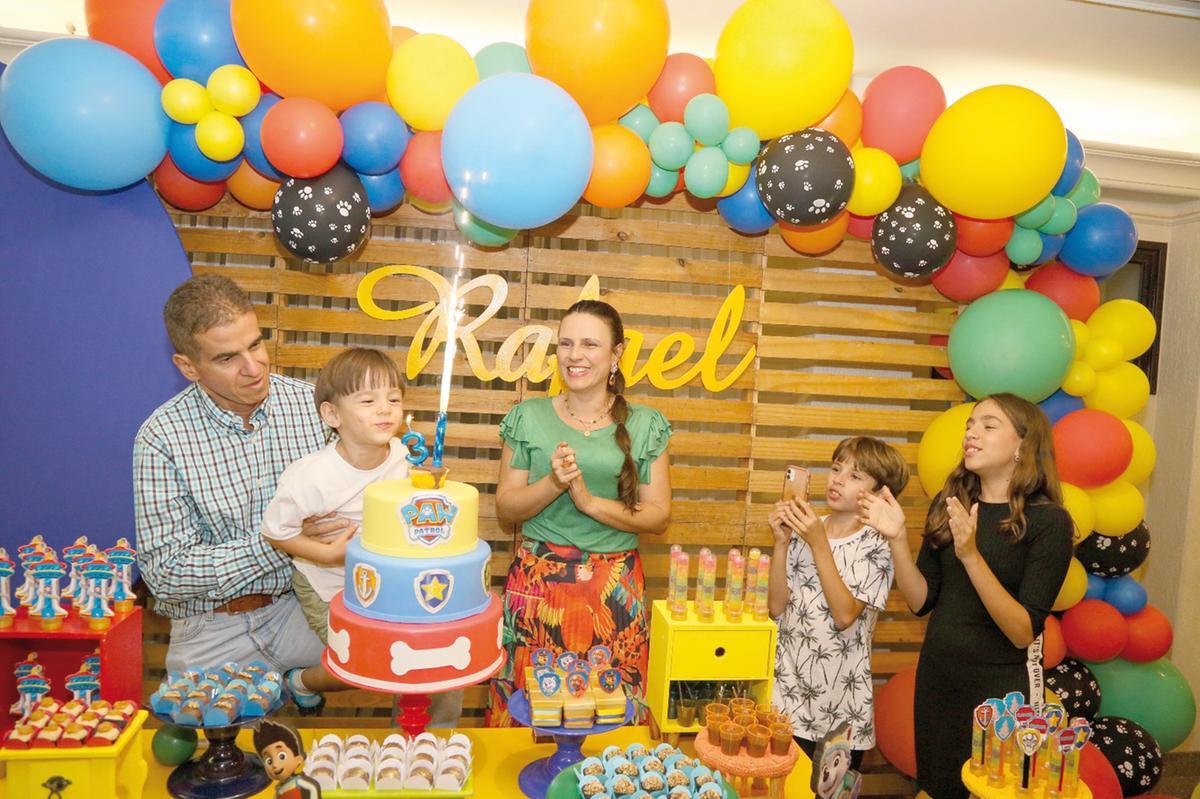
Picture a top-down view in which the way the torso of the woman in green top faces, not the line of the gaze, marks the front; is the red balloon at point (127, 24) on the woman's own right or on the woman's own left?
on the woman's own right

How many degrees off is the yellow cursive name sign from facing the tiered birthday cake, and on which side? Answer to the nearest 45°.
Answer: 0° — it already faces it

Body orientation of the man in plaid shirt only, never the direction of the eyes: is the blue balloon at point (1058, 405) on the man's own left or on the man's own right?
on the man's own left

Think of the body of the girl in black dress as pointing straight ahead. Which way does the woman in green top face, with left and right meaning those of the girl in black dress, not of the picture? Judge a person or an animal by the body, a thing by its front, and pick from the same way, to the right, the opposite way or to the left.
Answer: to the left

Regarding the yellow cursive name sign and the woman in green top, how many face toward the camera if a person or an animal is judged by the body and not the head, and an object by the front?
2

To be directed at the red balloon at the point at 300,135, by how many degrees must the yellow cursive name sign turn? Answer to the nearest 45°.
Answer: approximately 45° to its right

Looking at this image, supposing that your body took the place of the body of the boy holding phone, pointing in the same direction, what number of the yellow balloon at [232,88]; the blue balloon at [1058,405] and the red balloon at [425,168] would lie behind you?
1

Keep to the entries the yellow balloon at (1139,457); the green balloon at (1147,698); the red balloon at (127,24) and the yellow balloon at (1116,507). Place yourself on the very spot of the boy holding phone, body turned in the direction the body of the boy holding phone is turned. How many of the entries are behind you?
3

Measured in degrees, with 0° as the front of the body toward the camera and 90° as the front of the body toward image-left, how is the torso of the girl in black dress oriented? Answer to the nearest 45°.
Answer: approximately 45°

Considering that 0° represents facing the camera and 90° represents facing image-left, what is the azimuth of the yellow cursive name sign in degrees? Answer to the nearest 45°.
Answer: approximately 0°

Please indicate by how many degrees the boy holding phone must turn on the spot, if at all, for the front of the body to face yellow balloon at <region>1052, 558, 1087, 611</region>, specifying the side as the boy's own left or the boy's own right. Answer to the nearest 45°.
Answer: approximately 180°

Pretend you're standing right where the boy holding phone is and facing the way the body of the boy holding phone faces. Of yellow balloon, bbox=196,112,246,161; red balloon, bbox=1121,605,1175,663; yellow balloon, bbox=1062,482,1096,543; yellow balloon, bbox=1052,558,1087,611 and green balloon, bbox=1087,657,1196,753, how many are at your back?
4
